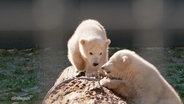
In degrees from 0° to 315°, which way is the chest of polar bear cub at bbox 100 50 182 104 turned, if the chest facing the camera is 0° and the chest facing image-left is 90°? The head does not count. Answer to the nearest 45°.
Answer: approximately 90°
